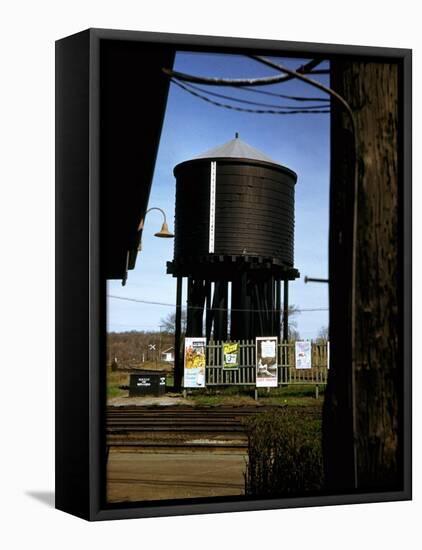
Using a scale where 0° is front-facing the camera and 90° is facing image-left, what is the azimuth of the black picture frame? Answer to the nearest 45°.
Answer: approximately 315°
